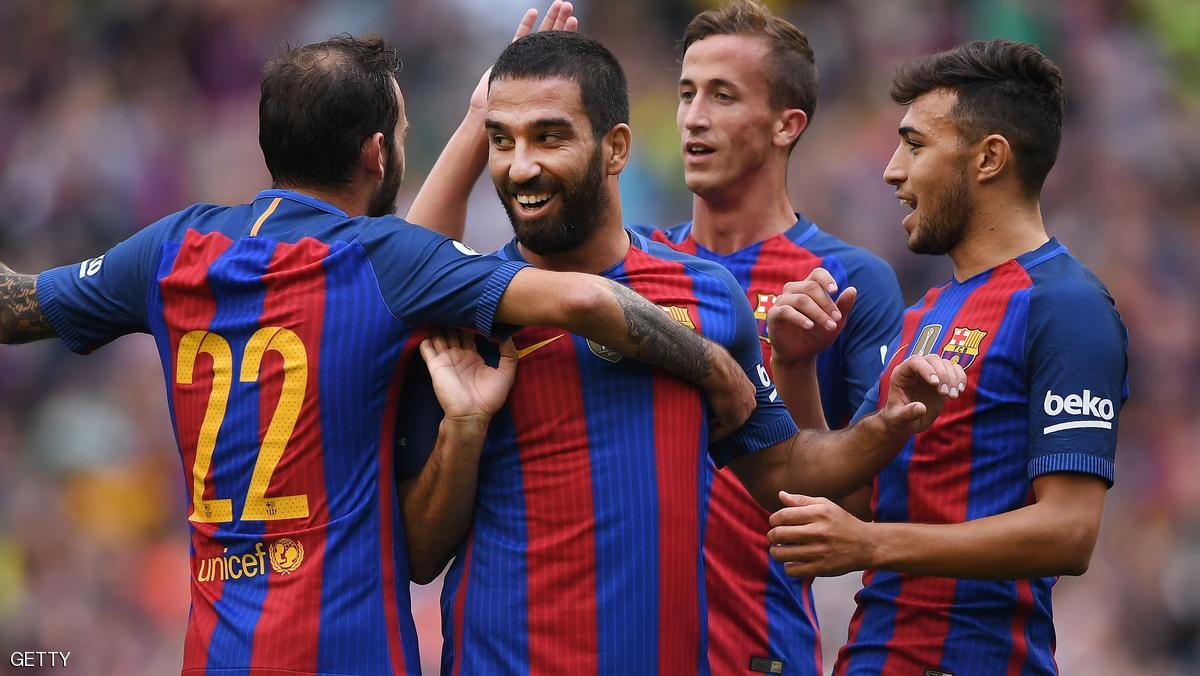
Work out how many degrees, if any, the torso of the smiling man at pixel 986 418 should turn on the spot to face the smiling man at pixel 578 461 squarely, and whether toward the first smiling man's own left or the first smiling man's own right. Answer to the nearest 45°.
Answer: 0° — they already face them

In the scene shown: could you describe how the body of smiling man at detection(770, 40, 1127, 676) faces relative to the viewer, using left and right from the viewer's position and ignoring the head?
facing the viewer and to the left of the viewer

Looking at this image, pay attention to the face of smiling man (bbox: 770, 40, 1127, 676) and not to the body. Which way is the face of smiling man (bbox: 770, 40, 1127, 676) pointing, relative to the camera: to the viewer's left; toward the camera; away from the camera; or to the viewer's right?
to the viewer's left
